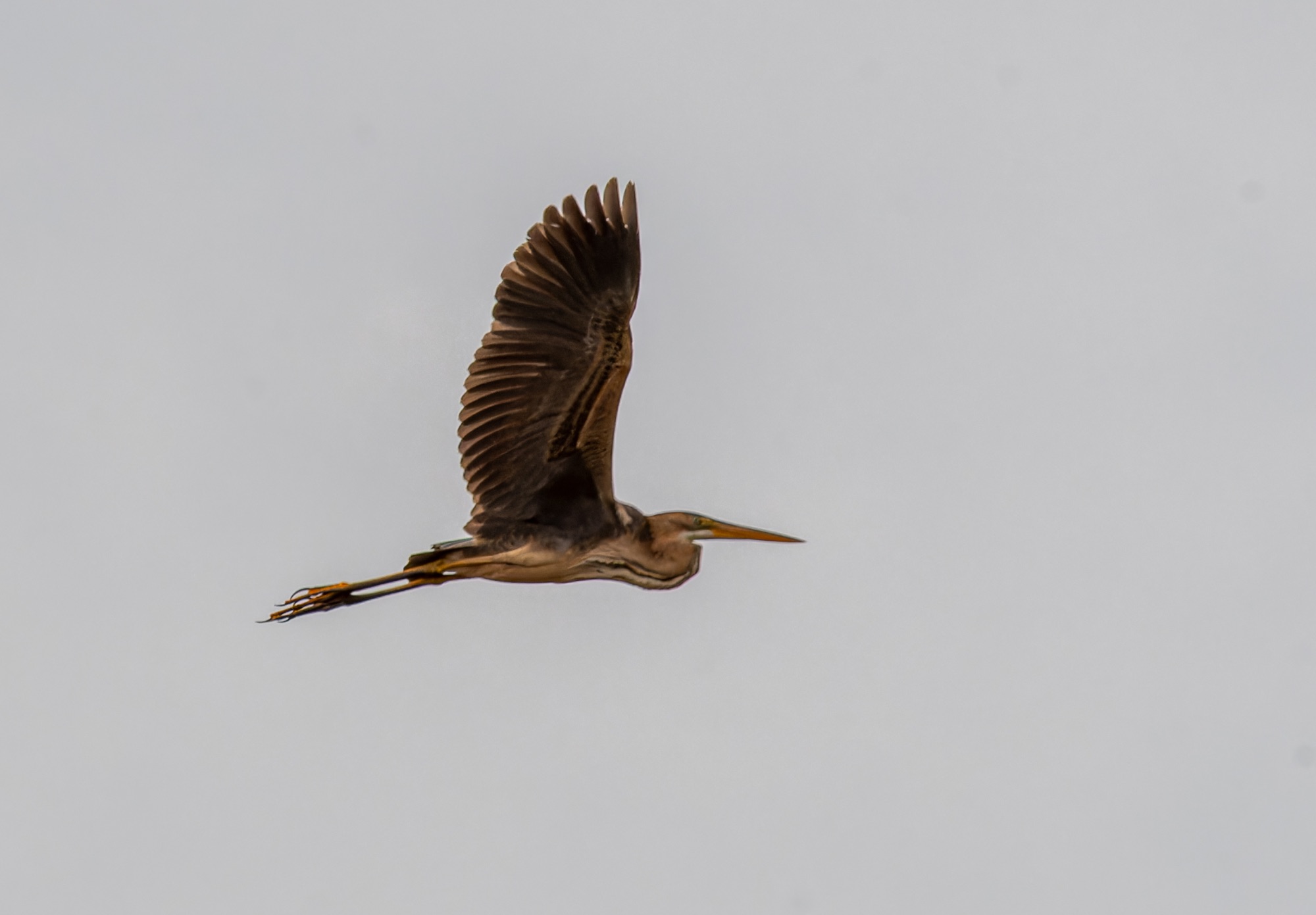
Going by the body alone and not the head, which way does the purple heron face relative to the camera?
to the viewer's right
